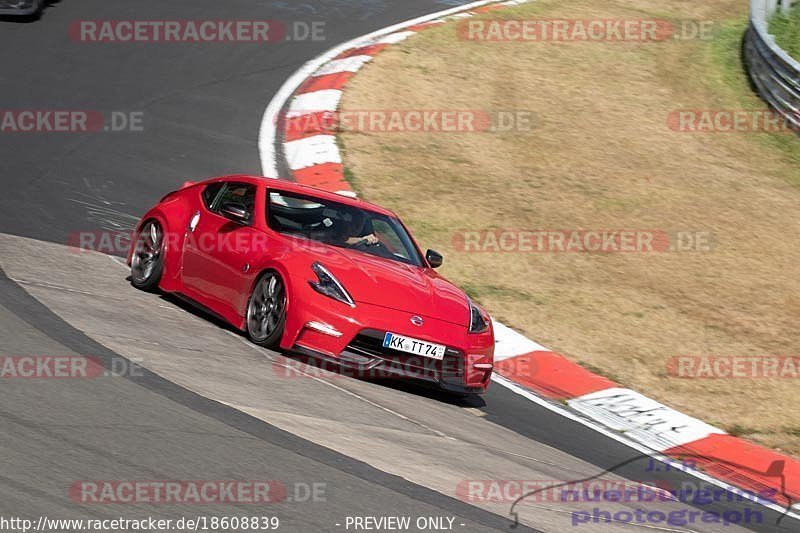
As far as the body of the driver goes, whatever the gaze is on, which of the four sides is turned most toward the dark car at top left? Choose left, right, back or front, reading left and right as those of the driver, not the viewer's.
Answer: back

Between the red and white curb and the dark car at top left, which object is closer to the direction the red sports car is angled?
the red and white curb

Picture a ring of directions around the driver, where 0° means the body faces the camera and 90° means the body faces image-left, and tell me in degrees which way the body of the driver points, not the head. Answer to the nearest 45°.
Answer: approximately 315°

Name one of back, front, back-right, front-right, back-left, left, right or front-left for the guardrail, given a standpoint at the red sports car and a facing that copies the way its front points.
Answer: left

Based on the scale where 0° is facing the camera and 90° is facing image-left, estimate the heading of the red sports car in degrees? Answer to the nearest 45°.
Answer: approximately 315°

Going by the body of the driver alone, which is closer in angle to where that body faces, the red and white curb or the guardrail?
the red and white curb

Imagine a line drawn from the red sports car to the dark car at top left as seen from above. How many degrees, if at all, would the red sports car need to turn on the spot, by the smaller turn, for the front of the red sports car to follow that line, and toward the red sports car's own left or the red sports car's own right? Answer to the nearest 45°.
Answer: approximately 180°

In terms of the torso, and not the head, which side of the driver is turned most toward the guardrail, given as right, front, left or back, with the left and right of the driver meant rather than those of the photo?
left
